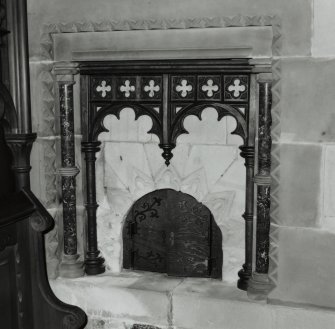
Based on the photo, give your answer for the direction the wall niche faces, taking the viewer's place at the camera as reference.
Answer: facing the viewer
